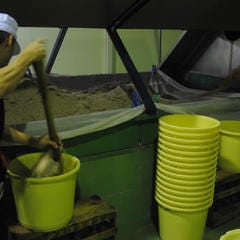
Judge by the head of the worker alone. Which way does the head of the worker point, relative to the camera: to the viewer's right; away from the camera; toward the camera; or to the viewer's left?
to the viewer's right

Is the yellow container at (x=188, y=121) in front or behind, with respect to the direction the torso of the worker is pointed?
in front

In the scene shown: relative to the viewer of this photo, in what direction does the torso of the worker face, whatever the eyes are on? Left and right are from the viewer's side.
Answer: facing to the right of the viewer

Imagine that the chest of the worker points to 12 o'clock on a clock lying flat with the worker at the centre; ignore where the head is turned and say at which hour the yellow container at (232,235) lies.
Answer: The yellow container is roughly at 1 o'clock from the worker.
